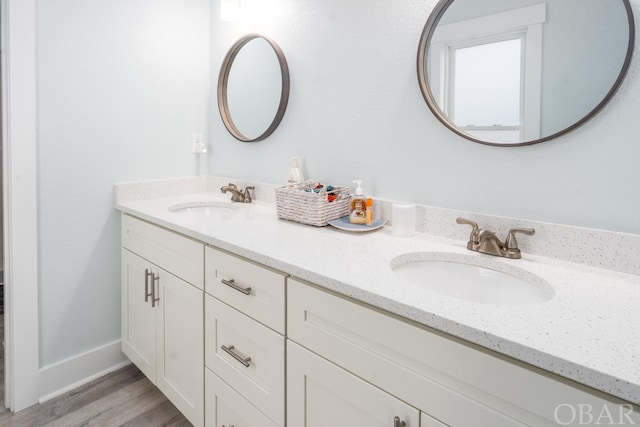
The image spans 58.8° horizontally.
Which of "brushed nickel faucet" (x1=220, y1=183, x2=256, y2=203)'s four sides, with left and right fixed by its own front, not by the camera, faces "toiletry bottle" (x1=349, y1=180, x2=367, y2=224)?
left

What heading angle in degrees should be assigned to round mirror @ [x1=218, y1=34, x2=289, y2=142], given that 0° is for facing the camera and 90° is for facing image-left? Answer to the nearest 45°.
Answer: approximately 45°

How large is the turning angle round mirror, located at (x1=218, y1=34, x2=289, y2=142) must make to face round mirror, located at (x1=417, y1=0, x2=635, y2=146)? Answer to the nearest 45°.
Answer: approximately 90° to its left

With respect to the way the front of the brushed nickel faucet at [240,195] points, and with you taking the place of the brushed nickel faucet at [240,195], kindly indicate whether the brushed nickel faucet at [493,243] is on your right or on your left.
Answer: on your left
